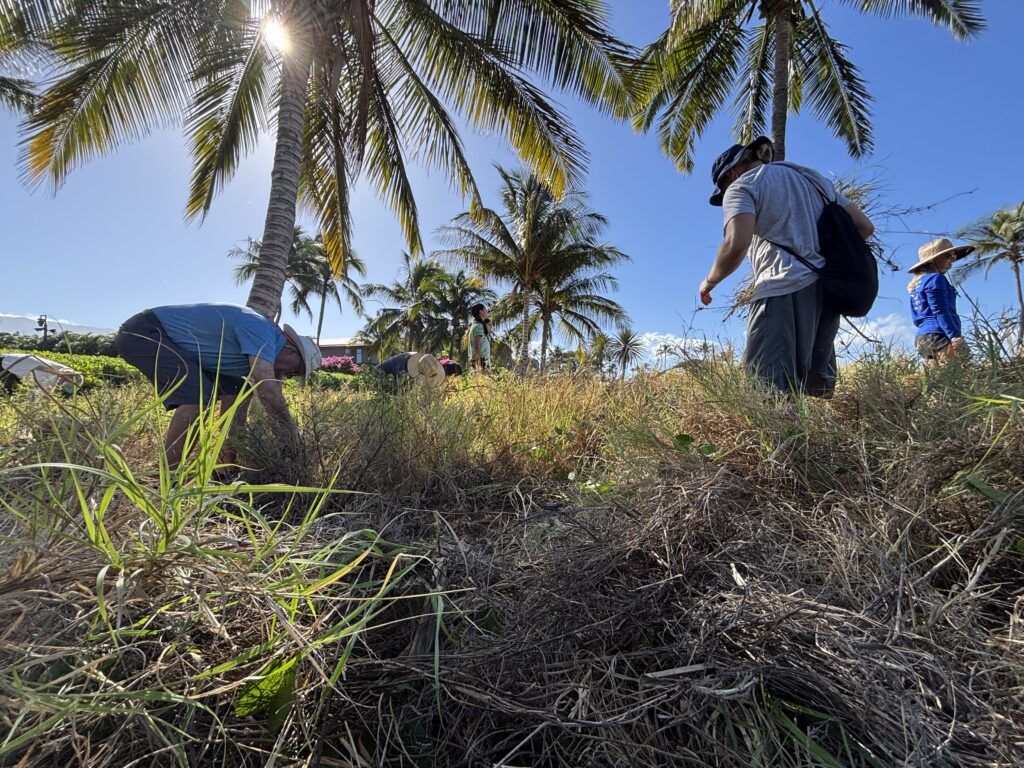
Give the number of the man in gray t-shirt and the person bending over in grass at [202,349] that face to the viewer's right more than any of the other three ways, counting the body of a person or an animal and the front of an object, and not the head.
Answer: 1

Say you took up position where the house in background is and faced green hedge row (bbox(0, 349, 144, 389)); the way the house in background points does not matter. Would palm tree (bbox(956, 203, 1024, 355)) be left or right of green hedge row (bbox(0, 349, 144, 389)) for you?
left

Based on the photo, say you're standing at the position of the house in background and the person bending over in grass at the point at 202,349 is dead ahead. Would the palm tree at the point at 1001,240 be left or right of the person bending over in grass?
left

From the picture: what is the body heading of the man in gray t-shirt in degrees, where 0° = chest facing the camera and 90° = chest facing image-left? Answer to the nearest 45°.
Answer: approximately 135°

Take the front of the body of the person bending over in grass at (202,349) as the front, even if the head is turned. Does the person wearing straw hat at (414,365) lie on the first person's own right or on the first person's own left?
on the first person's own left

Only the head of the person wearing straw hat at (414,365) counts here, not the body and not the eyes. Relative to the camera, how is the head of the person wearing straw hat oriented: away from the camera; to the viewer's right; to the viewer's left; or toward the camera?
to the viewer's right

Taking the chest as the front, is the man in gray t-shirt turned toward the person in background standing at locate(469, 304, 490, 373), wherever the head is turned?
yes

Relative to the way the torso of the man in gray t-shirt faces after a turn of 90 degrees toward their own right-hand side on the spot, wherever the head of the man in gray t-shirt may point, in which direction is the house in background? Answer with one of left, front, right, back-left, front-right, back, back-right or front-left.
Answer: left

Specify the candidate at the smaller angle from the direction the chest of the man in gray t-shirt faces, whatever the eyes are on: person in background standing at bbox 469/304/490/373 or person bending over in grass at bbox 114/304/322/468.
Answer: the person in background standing

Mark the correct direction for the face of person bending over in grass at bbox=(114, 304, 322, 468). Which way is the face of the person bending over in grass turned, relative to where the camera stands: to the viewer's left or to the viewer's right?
to the viewer's right

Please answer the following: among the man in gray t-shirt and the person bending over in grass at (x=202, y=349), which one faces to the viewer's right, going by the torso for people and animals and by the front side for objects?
the person bending over in grass

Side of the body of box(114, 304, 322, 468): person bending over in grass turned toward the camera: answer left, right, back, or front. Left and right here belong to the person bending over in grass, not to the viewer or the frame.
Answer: right
